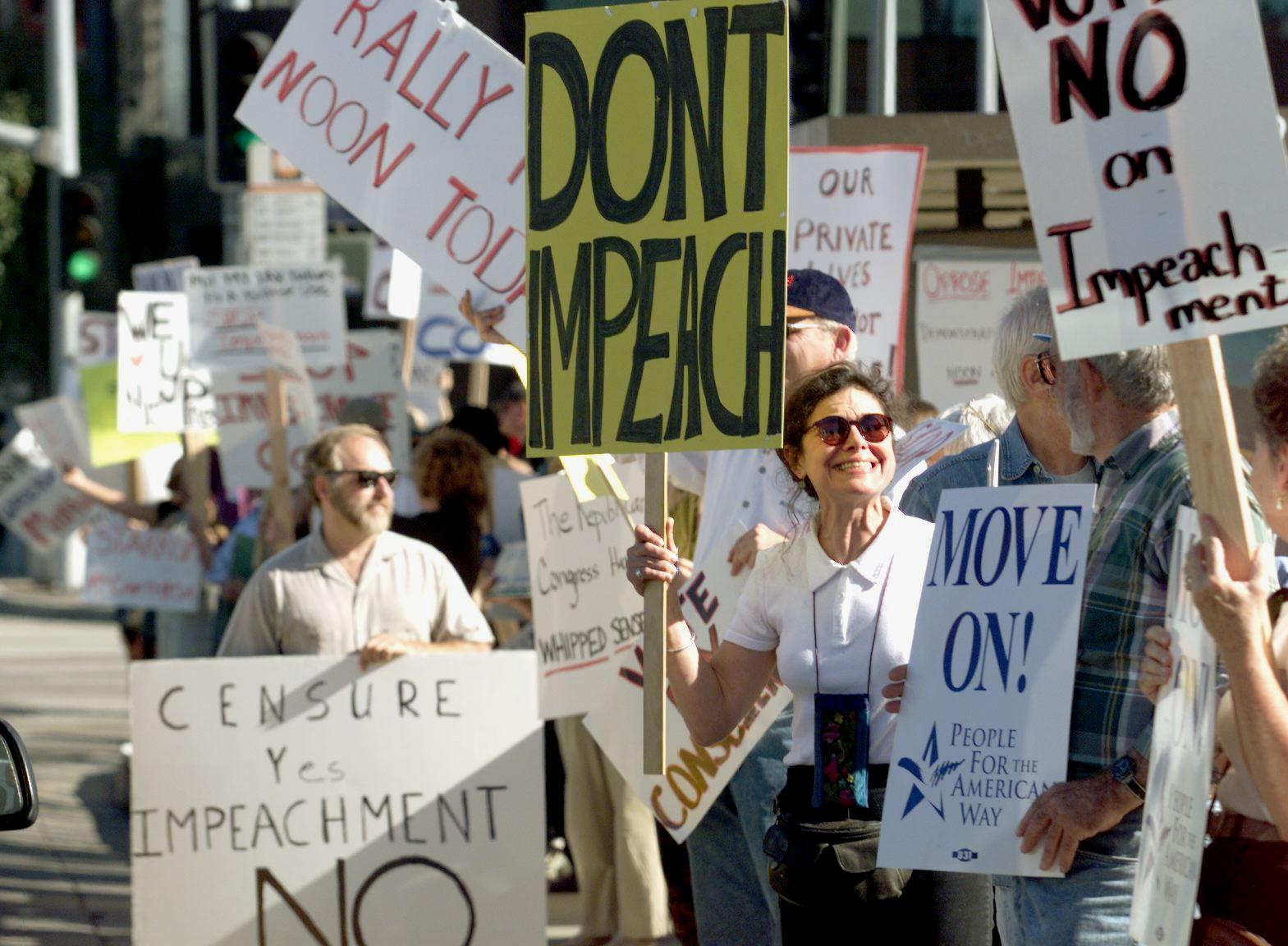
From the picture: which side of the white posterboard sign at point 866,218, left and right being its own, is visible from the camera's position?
front

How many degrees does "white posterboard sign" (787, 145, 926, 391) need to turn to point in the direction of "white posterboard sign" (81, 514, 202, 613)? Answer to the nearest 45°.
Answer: approximately 135° to its right

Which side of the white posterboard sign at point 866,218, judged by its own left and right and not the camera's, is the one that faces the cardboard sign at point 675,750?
front

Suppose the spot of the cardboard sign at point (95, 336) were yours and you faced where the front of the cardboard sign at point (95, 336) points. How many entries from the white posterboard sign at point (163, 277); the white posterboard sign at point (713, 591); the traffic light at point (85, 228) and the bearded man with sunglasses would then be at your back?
1

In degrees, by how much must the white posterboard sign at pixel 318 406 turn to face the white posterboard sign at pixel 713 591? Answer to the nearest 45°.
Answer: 0° — it already faces it

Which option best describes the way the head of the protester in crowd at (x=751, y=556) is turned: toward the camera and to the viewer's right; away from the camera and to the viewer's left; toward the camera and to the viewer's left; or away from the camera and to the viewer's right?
toward the camera and to the viewer's left

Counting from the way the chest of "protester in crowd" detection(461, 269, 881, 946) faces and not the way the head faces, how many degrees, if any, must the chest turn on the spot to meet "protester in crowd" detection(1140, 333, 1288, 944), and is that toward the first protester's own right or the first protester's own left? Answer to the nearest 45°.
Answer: approximately 45° to the first protester's own left

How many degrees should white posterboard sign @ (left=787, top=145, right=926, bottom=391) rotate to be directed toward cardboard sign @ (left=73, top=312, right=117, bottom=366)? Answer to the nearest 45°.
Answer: approximately 135° to its right

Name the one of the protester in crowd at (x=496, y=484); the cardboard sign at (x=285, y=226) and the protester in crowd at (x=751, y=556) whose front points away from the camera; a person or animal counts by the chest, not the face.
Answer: the protester in crowd at (x=496, y=484)

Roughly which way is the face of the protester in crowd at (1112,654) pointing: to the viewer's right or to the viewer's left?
to the viewer's left

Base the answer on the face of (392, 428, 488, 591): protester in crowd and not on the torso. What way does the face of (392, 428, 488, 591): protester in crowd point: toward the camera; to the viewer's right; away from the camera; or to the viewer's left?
away from the camera

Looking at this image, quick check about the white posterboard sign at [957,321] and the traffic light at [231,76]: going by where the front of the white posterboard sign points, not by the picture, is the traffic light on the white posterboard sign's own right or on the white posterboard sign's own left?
on the white posterboard sign's own right

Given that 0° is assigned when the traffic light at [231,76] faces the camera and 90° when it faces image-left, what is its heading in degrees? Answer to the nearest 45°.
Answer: approximately 315°

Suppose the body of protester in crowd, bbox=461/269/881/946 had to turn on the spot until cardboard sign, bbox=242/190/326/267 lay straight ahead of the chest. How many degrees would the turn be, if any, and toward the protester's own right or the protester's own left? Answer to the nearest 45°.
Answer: approximately 135° to the protester's own right

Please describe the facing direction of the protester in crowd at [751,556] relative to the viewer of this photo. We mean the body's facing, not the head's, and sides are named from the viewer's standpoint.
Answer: facing the viewer and to the left of the viewer

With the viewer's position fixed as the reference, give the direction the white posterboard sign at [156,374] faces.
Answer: facing the viewer

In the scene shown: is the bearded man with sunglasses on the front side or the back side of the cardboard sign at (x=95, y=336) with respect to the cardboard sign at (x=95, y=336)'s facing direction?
on the front side
